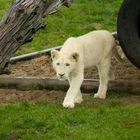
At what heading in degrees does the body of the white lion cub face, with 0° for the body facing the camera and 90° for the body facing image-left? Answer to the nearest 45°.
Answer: approximately 45°
